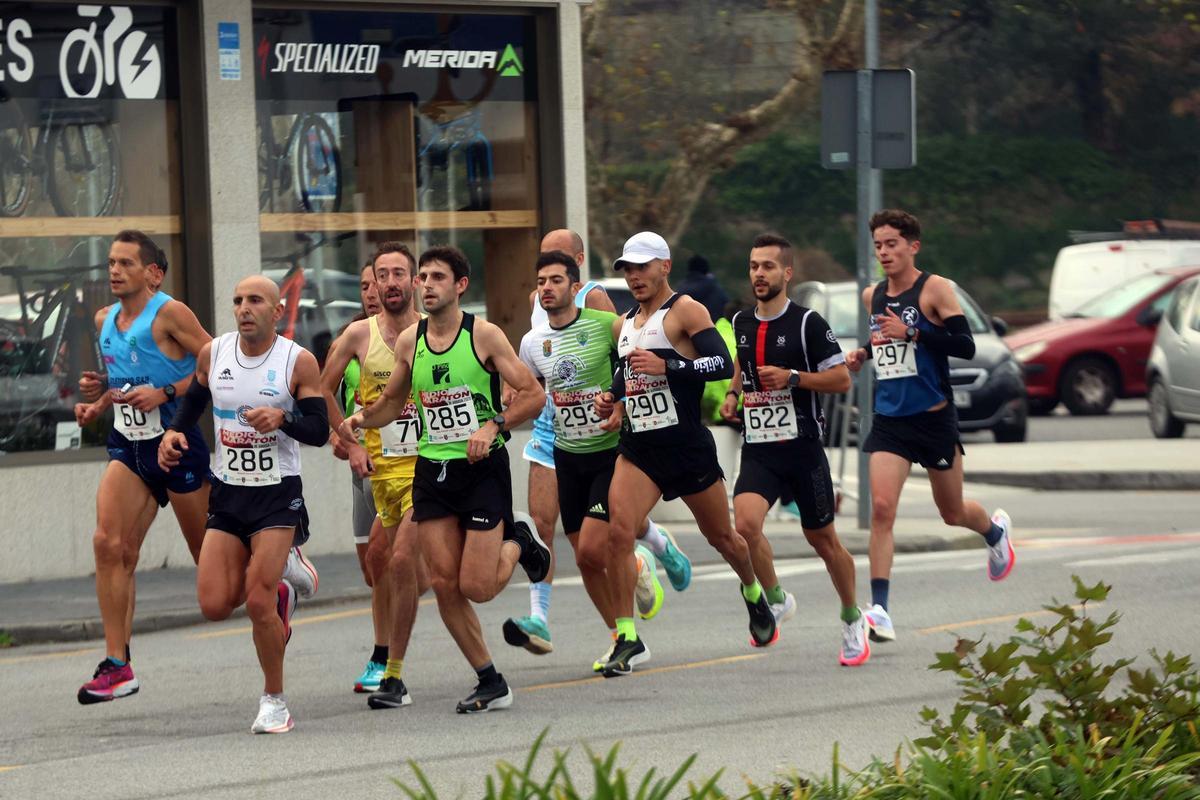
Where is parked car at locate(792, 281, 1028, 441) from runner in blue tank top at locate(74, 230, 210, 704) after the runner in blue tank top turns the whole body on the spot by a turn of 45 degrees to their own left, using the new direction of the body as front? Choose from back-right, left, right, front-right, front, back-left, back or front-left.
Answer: back-left

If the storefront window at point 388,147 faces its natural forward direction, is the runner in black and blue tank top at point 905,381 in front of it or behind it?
in front

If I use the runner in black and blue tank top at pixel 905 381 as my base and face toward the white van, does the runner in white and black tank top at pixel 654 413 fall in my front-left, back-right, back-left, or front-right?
back-left

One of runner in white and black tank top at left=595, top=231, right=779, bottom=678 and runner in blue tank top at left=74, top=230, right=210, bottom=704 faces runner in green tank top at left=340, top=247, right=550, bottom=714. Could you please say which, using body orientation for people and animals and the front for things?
the runner in white and black tank top

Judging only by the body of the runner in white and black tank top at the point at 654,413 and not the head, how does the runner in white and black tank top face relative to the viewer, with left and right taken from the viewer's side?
facing the viewer and to the left of the viewer

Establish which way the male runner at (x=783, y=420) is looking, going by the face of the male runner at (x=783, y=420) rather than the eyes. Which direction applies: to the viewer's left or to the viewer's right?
to the viewer's left

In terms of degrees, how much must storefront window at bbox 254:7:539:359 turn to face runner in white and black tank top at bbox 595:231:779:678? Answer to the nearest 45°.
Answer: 0° — it already faces them

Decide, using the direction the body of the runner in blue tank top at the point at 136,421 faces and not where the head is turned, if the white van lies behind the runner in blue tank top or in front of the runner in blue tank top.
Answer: behind

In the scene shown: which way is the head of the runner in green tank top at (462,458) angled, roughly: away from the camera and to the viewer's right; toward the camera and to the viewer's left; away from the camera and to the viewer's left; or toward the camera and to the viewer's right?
toward the camera and to the viewer's left

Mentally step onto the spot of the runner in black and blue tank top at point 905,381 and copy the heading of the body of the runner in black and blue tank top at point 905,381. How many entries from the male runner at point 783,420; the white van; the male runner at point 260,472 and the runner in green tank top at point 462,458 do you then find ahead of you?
3

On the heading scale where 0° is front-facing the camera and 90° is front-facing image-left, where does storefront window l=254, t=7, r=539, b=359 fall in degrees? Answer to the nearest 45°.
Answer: approximately 0°
